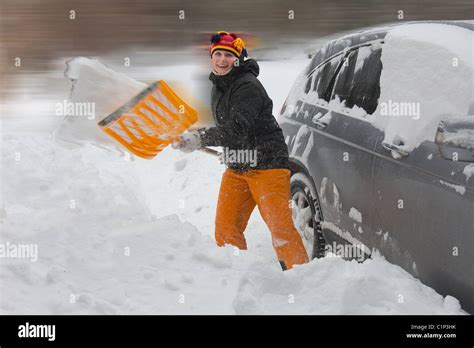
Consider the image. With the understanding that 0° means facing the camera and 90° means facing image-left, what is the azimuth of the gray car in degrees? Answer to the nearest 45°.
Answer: approximately 315°

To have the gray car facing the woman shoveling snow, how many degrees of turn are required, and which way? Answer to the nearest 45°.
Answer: approximately 180°
